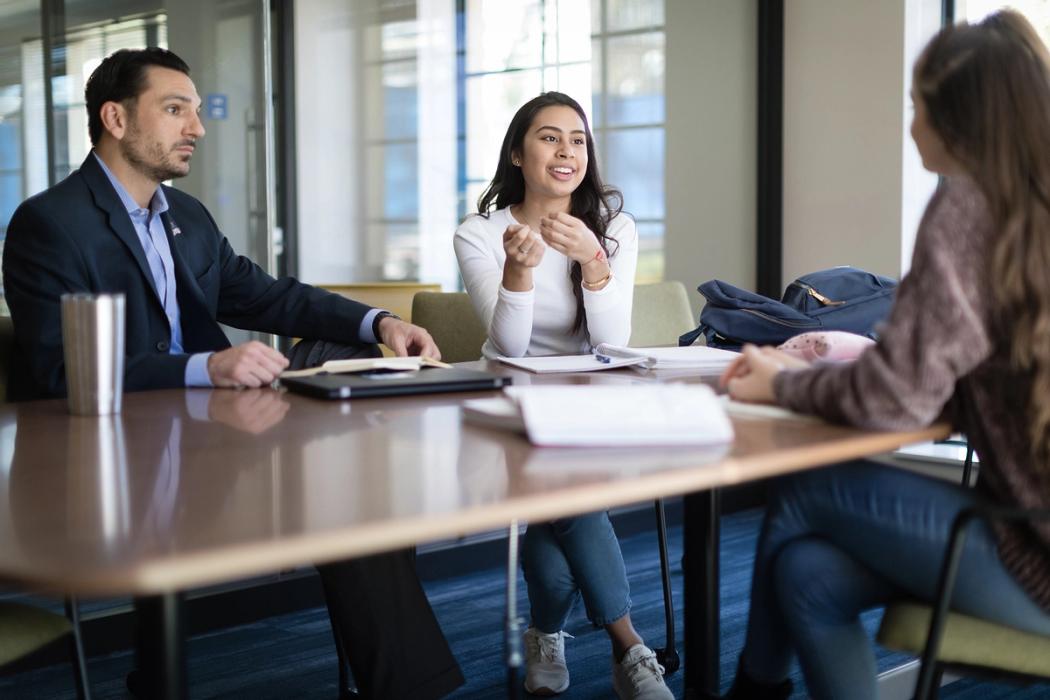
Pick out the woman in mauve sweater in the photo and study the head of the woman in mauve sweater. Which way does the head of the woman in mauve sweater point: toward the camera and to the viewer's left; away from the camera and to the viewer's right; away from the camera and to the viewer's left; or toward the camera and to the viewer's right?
away from the camera and to the viewer's left

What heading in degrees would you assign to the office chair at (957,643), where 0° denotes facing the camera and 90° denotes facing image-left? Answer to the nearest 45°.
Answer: approximately 90°

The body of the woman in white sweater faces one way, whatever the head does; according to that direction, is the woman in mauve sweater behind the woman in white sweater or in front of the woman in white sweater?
in front

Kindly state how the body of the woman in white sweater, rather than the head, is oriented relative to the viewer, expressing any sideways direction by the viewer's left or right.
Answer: facing the viewer

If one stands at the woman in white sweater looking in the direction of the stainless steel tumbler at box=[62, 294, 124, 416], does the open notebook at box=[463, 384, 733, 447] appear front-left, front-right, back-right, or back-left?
front-left

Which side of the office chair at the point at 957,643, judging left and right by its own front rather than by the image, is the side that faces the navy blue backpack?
right

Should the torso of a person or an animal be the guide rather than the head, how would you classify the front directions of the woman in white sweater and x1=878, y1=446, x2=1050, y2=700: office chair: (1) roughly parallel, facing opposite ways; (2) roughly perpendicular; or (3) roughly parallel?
roughly perpendicular

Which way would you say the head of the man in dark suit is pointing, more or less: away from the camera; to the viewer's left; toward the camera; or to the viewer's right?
to the viewer's right
